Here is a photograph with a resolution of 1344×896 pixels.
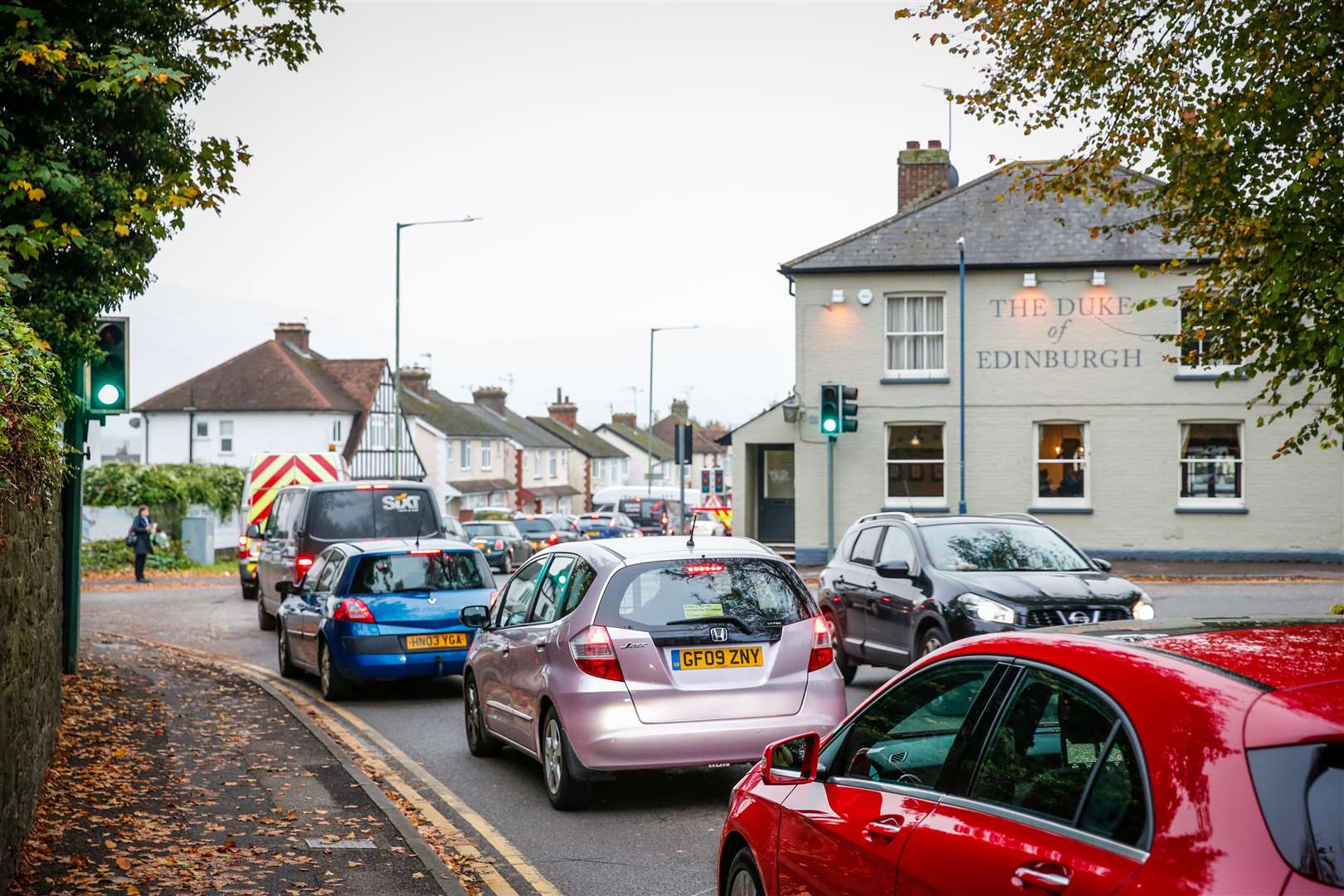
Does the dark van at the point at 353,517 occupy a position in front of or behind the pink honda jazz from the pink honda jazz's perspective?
in front

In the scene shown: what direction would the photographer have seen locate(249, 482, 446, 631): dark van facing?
facing away from the viewer

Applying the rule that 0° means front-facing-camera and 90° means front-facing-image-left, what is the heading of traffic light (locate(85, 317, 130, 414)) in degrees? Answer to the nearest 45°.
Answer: approximately 0°

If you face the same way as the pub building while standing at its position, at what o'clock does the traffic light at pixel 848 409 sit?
The traffic light is roughly at 1 o'clock from the pub building.

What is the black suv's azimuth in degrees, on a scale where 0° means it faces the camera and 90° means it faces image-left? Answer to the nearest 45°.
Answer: approximately 315°

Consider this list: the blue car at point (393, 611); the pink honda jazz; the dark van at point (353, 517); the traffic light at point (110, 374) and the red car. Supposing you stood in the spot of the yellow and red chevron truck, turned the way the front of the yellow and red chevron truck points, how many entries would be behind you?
5

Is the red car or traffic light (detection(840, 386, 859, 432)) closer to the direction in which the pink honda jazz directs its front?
the traffic light

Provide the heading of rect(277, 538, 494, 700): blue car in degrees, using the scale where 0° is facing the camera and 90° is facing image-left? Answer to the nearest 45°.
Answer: approximately 135°

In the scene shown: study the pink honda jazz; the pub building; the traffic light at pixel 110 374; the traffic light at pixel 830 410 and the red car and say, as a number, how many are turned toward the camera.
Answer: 3

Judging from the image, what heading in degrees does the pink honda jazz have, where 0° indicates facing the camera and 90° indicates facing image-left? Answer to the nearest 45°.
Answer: approximately 135°

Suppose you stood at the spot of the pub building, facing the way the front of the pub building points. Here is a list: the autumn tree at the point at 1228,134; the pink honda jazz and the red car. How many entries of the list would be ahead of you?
3

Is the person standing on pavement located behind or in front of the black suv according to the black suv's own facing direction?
behind

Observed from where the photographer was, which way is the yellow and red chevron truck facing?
facing away from the viewer
